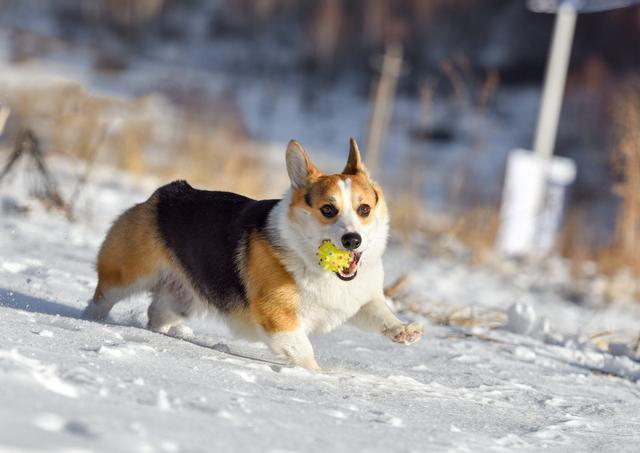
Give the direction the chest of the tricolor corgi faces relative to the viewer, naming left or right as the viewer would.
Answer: facing the viewer and to the right of the viewer

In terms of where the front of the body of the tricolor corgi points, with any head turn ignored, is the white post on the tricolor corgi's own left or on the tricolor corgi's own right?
on the tricolor corgi's own left
